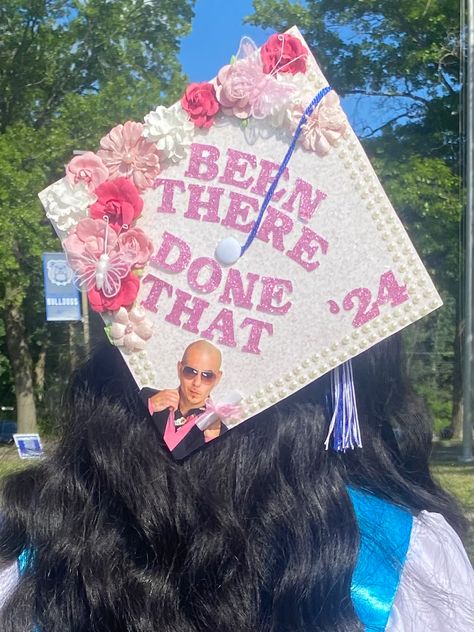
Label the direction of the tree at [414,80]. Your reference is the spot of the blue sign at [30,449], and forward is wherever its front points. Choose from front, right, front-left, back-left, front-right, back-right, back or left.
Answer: back-left

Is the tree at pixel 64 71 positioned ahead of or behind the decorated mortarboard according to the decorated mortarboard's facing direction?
ahead

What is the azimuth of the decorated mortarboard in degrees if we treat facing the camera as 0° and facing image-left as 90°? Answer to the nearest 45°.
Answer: approximately 180°

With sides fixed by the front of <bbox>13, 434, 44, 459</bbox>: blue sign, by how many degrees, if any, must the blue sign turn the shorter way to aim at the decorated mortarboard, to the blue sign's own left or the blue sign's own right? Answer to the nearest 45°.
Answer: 0° — it already faces it

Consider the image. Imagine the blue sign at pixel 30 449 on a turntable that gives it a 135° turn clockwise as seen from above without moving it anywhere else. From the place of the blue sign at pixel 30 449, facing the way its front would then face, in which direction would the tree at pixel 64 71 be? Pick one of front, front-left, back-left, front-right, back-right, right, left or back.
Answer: front-right

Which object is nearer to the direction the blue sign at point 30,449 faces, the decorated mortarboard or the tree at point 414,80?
the decorated mortarboard
